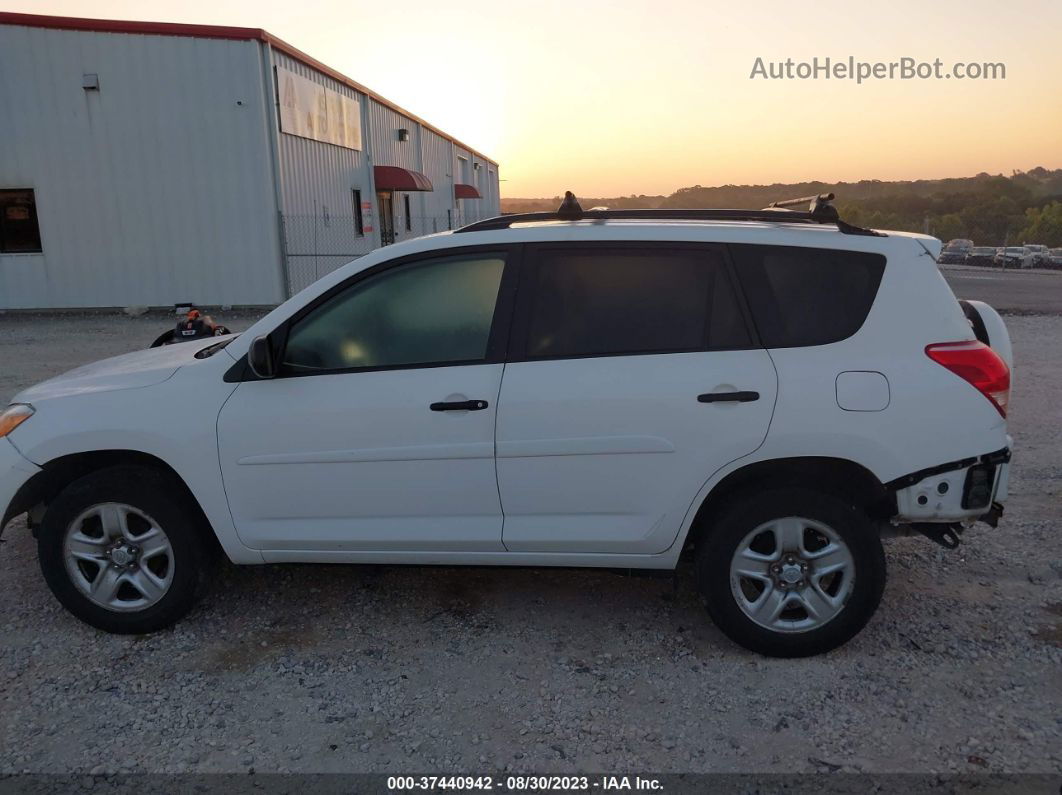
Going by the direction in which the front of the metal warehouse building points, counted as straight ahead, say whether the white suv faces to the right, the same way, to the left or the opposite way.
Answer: the opposite way

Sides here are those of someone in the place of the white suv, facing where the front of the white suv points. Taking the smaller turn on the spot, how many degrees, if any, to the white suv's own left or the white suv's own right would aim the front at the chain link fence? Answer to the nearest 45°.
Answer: approximately 90° to the white suv's own right

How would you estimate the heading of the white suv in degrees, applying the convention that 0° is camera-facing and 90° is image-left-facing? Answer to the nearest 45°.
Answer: approximately 90°

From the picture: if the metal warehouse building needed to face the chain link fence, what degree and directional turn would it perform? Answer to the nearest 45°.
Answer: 0° — it already faces it

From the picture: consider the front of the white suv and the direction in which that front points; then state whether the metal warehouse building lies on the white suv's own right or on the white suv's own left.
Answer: on the white suv's own right

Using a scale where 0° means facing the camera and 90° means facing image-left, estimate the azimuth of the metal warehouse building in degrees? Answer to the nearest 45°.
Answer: approximately 270°

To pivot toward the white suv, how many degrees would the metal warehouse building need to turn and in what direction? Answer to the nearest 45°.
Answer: approximately 90° to its right

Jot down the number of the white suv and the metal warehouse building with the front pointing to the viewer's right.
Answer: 1
